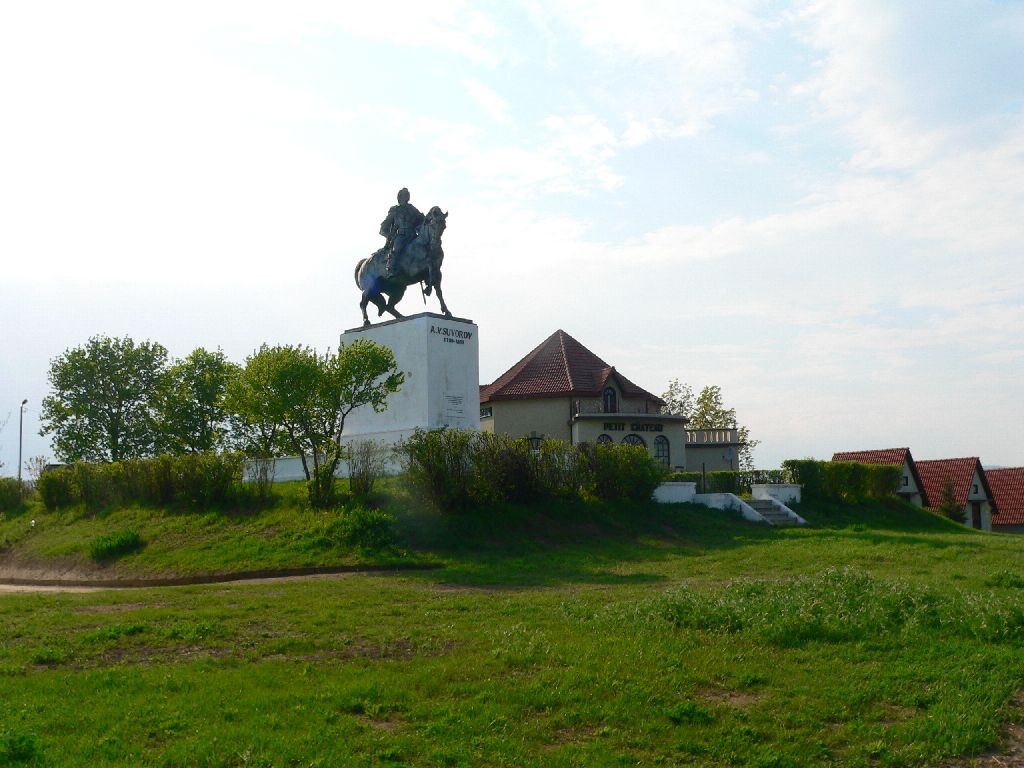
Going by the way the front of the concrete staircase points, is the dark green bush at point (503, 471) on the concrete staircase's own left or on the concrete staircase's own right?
on the concrete staircase's own right

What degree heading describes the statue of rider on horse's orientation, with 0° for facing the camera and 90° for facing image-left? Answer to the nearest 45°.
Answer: approximately 315°

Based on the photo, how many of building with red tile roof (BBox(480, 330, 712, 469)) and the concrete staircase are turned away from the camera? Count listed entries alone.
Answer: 0

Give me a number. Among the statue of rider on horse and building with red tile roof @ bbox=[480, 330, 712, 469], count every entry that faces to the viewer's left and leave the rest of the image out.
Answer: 0

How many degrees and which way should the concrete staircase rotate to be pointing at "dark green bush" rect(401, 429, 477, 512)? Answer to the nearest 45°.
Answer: approximately 90° to its right

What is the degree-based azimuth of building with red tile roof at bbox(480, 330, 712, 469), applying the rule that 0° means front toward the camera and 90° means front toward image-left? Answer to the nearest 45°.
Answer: approximately 315°

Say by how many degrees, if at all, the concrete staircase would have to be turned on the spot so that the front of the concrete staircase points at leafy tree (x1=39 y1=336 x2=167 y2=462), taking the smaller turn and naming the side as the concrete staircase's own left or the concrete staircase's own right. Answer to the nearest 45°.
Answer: approximately 135° to the concrete staircase's own right

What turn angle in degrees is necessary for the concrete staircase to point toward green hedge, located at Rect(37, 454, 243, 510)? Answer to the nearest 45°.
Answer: approximately 90° to its right

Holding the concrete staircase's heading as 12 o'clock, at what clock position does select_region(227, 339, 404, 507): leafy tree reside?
The leafy tree is roughly at 3 o'clock from the concrete staircase.

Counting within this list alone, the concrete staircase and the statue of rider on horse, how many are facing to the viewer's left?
0

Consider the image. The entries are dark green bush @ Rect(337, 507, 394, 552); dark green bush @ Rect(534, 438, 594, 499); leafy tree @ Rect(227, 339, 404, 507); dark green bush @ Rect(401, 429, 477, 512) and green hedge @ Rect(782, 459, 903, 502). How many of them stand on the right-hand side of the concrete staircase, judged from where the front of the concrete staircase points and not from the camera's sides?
4

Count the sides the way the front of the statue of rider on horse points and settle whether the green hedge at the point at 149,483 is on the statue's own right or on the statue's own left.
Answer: on the statue's own right

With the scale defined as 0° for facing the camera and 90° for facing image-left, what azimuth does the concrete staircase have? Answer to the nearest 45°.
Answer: approximately 315°
